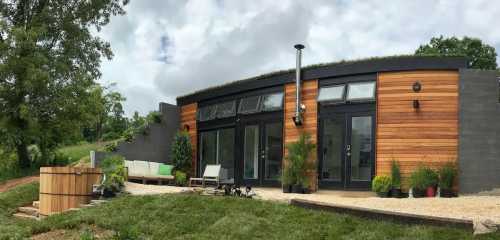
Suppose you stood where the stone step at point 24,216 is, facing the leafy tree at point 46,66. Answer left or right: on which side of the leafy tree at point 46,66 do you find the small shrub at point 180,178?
right

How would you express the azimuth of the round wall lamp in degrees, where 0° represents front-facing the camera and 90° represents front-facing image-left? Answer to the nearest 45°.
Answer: approximately 0°

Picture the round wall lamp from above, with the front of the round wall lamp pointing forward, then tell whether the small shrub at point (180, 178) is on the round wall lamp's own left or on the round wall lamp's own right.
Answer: on the round wall lamp's own right
